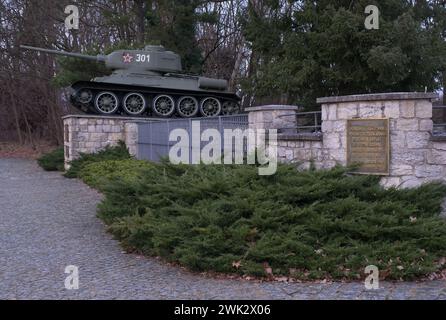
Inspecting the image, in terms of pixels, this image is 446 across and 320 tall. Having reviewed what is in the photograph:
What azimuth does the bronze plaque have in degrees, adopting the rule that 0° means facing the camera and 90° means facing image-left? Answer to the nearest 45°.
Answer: approximately 0°

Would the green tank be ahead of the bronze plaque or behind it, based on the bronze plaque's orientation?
behind

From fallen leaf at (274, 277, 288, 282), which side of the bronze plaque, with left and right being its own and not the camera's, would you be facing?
front

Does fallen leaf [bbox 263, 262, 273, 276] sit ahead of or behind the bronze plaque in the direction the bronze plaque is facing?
ahead

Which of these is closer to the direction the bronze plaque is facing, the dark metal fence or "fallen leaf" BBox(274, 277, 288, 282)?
the fallen leaf

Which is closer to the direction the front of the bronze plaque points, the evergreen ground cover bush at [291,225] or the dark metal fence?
the evergreen ground cover bush

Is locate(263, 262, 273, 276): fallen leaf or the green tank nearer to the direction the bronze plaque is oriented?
the fallen leaf

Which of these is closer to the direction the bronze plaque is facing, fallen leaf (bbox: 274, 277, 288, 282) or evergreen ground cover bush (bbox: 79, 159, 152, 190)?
the fallen leaf

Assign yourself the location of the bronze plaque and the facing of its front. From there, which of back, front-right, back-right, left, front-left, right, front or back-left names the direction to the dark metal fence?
back-right

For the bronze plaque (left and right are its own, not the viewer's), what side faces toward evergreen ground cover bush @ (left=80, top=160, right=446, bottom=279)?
front
